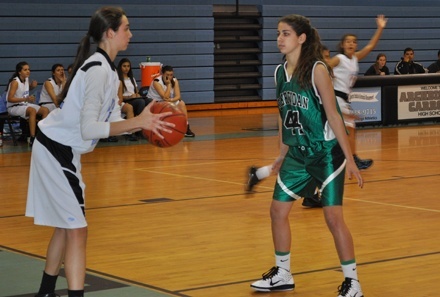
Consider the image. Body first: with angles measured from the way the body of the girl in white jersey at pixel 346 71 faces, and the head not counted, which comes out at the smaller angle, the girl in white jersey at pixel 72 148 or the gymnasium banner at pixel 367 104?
the girl in white jersey

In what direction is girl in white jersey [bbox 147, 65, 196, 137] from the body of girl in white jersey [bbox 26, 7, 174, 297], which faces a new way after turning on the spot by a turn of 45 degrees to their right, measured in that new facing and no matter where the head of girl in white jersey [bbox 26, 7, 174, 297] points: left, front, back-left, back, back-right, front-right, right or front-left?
back-left

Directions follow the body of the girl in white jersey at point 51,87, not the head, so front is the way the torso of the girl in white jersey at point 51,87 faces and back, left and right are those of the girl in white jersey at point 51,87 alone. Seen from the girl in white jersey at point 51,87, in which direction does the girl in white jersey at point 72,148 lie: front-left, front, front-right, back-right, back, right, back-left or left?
front-right

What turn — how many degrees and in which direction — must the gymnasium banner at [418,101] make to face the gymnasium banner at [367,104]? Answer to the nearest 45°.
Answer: approximately 45° to its right

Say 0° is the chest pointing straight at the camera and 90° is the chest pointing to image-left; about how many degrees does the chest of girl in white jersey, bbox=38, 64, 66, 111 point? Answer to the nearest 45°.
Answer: approximately 315°

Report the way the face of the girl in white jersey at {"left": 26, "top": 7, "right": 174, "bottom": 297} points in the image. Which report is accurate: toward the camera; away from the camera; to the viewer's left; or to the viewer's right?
to the viewer's right

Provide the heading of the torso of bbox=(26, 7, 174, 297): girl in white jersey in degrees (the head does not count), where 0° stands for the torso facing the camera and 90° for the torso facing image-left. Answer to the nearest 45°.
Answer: approximately 270°

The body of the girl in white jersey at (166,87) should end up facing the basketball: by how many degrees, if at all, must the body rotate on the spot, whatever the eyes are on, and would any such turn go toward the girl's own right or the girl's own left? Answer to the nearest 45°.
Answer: approximately 45° to the girl's own right
